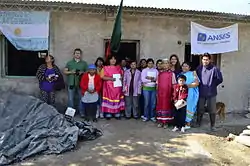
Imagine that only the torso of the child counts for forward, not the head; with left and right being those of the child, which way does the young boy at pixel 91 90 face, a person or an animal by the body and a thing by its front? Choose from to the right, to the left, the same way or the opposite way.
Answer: the same way

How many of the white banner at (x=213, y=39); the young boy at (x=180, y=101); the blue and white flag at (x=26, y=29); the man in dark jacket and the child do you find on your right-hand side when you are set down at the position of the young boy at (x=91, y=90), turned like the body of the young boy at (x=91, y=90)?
1

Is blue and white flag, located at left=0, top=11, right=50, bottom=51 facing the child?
no

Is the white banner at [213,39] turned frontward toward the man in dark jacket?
yes

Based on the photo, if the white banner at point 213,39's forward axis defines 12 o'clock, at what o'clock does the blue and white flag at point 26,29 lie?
the blue and white flag at point 26,29 is roughly at 2 o'clock from the white banner at point 213,39.

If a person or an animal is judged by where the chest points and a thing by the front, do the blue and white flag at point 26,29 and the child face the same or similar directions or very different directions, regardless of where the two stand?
same or similar directions

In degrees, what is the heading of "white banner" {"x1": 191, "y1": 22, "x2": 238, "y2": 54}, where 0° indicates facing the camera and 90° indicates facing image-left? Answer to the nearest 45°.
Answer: approximately 0°

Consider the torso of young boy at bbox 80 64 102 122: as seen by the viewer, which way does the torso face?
toward the camera

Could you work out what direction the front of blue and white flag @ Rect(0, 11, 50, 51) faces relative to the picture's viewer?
facing the viewer

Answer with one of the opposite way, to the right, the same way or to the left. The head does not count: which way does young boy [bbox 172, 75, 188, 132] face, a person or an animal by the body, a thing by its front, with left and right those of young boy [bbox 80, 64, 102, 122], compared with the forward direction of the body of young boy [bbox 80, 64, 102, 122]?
the same way

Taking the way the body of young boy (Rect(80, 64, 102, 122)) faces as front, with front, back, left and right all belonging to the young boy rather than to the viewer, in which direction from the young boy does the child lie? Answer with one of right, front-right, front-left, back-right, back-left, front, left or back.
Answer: left

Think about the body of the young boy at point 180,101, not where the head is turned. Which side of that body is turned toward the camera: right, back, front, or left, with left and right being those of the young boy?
front

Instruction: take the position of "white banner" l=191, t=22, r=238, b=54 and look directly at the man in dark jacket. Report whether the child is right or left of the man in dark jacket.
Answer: right

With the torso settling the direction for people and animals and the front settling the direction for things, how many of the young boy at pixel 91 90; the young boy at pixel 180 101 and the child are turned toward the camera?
3
